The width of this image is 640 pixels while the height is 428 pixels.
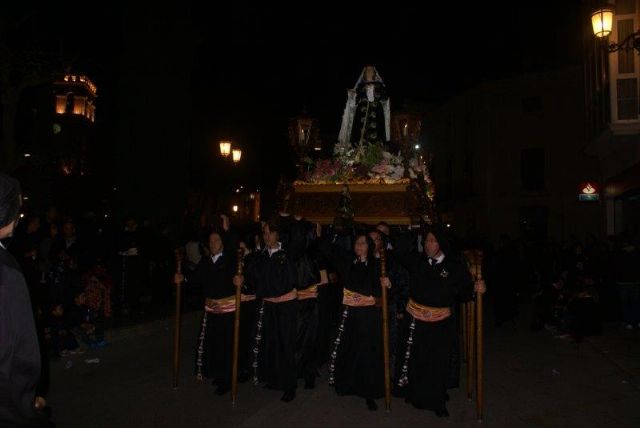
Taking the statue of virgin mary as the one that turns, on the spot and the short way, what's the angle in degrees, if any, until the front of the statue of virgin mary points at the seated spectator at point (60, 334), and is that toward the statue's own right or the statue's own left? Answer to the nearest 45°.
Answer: approximately 45° to the statue's own right

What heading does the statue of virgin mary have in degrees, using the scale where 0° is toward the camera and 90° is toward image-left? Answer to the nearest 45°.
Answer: approximately 0°
